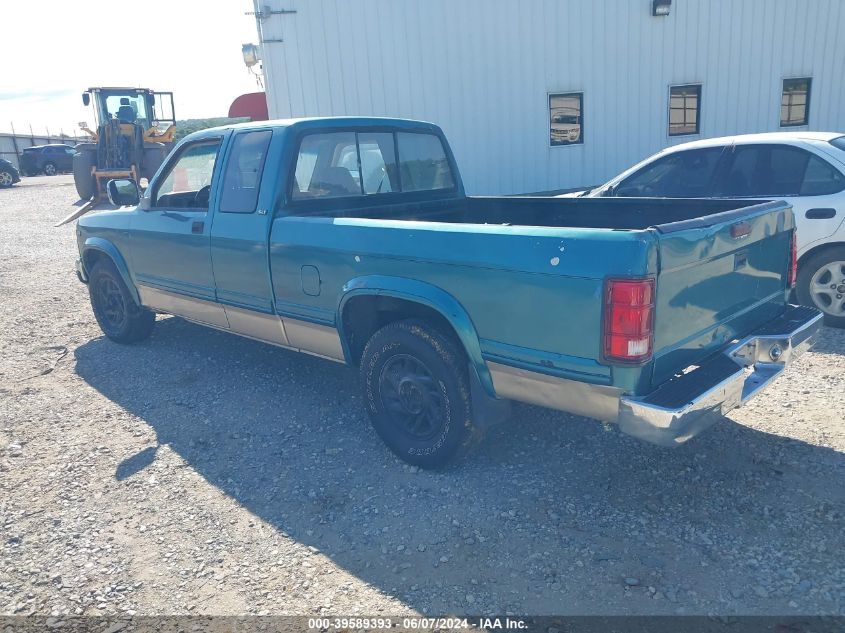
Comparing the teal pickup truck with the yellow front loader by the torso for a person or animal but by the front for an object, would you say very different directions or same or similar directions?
very different directions

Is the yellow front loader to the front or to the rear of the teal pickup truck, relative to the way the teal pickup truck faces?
to the front

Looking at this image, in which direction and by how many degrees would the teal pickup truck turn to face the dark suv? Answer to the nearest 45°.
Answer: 0° — it already faces it

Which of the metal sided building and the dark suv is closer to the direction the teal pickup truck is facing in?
the dark suv

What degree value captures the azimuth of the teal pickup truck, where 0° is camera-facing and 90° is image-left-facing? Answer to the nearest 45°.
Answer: approximately 135°

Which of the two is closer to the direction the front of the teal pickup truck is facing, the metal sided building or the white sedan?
the metal sided building

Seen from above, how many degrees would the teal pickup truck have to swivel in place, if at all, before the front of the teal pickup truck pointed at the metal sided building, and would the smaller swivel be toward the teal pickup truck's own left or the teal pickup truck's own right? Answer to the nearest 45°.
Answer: approximately 45° to the teal pickup truck's own right
